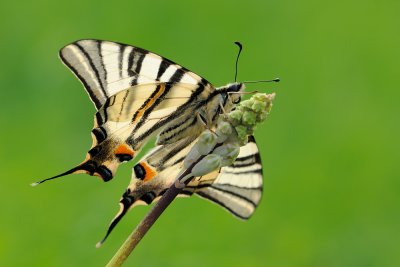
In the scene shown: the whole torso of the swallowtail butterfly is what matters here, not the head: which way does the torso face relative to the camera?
to the viewer's right
